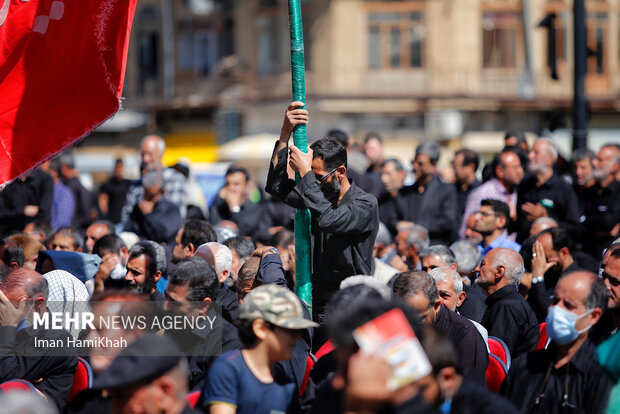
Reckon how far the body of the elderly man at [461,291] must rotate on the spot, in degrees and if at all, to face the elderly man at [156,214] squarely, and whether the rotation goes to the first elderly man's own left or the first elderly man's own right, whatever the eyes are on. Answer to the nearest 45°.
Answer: approximately 90° to the first elderly man's own right

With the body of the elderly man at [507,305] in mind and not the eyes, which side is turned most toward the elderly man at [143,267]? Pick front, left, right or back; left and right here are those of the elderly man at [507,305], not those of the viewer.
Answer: front

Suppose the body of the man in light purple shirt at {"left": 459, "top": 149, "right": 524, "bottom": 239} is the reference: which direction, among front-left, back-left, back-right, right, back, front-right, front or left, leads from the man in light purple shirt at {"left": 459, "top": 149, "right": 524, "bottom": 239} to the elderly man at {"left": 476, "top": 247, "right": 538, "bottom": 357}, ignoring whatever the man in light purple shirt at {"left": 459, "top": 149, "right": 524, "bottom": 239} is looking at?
front-right

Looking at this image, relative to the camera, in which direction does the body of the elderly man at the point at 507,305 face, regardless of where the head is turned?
to the viewer's left

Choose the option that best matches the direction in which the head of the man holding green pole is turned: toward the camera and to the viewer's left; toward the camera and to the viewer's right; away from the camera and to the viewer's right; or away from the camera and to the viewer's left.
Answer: toward the camera and to the viewer's left

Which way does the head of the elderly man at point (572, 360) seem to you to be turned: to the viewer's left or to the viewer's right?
to the viewer's left

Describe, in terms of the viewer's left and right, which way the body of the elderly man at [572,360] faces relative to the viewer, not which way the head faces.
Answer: facing the viewer and to the left of the viewer

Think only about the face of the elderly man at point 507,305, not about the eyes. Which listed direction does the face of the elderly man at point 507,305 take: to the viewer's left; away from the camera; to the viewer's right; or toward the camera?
to the viewer's left

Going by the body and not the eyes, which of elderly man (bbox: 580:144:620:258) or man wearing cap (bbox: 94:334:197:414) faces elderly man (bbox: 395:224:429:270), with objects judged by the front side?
elderly man (bbox: 580:144:620:258)

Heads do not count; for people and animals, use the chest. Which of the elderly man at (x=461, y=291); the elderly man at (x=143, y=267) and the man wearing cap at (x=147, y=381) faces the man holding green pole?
the elderly man at (x=461, y=291)

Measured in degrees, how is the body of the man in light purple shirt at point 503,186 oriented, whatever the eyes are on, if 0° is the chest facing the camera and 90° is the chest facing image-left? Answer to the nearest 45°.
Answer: approximately 315°
